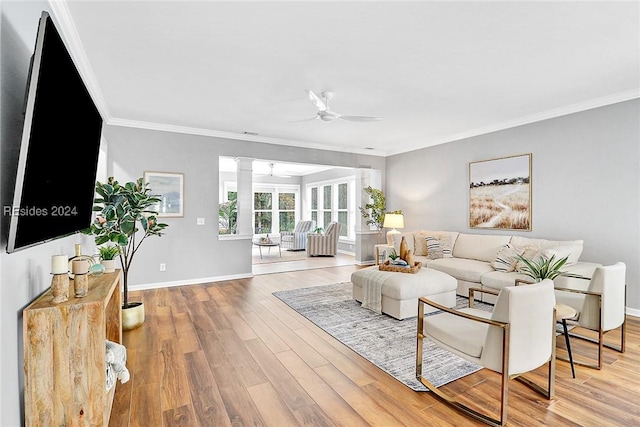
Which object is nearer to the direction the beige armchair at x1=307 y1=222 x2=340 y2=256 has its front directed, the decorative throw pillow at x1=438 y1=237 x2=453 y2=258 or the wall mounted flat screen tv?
the wall mounted flat screen tv

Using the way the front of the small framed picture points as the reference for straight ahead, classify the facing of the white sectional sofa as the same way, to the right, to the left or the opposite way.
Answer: to the right

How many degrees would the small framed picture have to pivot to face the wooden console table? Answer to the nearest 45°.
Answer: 0° — it already faces it

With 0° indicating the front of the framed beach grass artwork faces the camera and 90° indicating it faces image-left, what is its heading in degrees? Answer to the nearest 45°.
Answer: approximately 45°

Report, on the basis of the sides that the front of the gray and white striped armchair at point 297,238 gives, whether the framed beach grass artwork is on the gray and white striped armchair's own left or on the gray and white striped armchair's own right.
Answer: on the gray and white striped armchair's own left

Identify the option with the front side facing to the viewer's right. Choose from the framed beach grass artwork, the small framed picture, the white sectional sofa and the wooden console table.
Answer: the wooden console table

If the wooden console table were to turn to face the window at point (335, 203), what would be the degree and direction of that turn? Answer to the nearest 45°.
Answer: approximately 45° to its left
